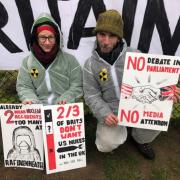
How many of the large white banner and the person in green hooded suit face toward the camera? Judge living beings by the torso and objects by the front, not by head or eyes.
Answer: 2

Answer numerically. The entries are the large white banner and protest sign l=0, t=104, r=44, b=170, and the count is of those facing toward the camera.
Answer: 2

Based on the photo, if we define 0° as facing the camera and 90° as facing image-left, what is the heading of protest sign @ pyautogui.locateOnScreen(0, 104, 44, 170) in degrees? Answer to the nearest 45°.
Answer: approximately 0°

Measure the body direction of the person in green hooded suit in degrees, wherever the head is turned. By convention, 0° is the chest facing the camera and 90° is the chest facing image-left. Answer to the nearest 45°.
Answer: approximately 0°
